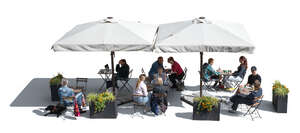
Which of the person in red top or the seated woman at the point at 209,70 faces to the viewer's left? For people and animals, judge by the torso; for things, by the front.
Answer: the person in red top

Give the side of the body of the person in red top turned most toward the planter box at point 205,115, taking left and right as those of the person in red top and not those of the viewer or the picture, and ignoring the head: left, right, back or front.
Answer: left

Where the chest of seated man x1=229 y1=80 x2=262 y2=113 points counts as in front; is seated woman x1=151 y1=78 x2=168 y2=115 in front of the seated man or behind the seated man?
in front

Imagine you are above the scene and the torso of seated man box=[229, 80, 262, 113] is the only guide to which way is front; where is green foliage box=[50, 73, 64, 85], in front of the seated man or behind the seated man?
in front

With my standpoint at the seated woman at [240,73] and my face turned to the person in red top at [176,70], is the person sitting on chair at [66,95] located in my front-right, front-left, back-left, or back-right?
front-left

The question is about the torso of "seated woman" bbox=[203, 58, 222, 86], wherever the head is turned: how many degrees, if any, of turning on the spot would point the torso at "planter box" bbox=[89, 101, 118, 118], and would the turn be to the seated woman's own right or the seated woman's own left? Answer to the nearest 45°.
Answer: approximately 135° to the seated woman's own right

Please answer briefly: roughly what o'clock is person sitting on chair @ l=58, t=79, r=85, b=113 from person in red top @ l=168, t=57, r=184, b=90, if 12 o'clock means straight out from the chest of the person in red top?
The person sitting on chair is roughly at 11 o'clock from the person in red top.

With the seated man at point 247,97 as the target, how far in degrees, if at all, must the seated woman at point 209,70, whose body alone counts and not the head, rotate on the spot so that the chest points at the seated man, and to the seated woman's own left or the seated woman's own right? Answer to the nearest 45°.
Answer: approximately 45° to the seated woman's own right

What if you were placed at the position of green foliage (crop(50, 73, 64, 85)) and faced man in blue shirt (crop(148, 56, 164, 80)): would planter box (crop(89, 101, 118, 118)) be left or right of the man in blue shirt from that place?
right

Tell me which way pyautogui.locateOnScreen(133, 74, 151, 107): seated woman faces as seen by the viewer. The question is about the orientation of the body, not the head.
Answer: to the viewer's right

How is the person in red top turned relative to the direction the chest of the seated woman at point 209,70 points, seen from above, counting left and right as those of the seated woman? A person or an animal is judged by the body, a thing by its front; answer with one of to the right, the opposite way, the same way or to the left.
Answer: the opposite way

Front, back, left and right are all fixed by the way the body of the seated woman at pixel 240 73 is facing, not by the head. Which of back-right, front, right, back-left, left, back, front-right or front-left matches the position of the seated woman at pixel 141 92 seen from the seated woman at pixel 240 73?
front-left

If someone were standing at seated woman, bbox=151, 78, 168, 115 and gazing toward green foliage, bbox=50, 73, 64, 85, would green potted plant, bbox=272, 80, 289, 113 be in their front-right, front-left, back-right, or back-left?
back-right

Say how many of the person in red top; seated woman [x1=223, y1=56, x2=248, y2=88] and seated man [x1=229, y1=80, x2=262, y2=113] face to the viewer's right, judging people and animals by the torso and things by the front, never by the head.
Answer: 0

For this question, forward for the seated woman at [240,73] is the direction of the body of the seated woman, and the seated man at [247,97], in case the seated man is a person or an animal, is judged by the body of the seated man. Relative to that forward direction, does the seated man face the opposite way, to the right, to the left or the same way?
the same way

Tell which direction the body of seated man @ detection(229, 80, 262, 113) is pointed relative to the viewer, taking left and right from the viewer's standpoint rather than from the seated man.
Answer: facing to the left of the viewer

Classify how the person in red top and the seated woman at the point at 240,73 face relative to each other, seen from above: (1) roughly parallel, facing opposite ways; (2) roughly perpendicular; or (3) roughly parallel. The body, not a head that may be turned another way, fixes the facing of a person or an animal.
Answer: roughly parallel

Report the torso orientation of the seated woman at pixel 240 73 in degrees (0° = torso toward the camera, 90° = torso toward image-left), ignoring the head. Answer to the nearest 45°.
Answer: approximately 90°

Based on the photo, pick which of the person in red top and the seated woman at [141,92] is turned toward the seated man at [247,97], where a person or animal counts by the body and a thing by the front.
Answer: the seated woman
